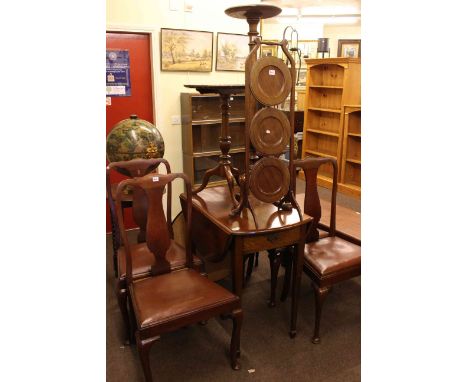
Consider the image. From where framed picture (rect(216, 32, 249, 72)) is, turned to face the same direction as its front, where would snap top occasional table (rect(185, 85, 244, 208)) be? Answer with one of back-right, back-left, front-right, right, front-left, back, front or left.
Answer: front-right

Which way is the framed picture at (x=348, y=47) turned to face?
toward the camera

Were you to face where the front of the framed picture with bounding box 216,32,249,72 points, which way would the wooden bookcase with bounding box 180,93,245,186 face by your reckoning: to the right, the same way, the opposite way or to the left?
the same way

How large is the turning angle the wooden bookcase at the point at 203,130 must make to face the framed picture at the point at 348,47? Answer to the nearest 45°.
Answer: approximately 90° to its left

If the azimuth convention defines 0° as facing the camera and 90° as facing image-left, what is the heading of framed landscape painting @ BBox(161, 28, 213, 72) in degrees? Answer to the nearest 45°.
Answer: approximately 315°

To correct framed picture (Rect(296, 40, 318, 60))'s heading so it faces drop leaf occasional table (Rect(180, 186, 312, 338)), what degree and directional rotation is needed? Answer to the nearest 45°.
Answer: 0° — it already faces it

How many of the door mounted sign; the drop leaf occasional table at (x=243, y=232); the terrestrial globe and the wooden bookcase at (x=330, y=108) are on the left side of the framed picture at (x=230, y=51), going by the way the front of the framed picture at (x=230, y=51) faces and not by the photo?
1

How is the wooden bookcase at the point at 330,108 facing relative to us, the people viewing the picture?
facing the viewer and to the left of the viewer

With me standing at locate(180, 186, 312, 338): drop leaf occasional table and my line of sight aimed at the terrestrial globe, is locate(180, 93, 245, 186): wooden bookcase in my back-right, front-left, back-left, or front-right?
front-right

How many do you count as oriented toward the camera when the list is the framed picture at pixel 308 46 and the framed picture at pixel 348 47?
2

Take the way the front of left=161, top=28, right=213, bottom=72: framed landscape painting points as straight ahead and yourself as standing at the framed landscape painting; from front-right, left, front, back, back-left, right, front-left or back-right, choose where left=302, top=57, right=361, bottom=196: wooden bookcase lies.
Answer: left

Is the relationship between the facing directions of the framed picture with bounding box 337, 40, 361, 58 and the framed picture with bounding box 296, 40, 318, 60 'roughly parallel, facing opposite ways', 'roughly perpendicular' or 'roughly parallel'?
roughly parallel

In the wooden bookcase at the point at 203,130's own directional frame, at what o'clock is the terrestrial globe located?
The terrestrial globe is roughly at 2 o'clock from the wooden bookcase.
